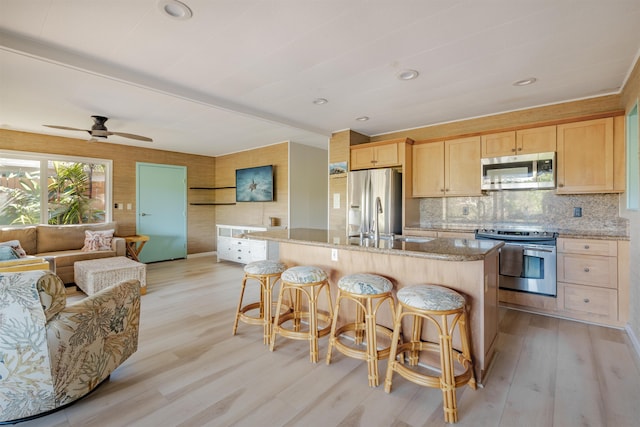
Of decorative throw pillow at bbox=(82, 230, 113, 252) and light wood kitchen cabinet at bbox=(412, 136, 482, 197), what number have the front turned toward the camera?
2

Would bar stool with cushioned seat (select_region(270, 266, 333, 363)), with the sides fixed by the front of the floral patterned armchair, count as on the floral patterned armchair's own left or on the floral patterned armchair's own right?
on the floral patterned armchair's own right

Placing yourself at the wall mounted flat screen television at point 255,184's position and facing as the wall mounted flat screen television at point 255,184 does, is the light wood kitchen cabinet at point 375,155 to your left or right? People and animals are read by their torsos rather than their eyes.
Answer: on your left

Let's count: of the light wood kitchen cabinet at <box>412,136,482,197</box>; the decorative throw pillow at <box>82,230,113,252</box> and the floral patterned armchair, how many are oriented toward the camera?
2

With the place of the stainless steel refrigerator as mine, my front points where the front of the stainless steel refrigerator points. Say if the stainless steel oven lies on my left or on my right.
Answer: on my left

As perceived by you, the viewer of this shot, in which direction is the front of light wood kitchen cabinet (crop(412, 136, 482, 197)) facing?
facing the viewer

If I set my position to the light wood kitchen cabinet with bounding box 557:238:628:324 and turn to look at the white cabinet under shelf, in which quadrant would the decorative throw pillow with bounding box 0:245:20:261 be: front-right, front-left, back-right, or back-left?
front-left

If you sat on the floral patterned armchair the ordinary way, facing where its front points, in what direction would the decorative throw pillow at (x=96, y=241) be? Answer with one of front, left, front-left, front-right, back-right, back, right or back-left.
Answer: front-left

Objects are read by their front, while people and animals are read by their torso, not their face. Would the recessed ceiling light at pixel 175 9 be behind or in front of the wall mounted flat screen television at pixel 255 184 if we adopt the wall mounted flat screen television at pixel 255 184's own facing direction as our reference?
in front

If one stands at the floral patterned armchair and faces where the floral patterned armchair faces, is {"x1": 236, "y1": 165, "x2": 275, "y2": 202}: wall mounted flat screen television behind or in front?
in front

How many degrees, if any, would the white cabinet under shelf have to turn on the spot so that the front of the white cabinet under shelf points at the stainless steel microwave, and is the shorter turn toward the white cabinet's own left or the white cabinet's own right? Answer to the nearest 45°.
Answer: approximately 90° to the white cabinet's own left

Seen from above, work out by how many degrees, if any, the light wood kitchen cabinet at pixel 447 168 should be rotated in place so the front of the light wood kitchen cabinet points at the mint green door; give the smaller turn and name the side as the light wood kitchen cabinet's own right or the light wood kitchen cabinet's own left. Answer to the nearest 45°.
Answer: approximately 90° to the light wood kitchen cabinet's own right

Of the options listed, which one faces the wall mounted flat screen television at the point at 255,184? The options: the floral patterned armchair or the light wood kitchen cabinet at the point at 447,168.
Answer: the floral patterned armchair

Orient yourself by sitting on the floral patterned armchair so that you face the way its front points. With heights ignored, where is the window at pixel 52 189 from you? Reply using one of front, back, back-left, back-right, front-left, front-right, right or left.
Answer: front-left
